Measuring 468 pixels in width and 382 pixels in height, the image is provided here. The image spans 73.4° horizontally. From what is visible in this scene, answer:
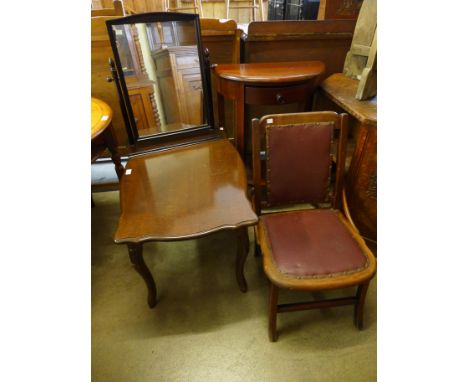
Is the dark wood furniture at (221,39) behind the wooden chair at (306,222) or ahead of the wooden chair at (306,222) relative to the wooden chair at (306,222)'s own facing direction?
behind

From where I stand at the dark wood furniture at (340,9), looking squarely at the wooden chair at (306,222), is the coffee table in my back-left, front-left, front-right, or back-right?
front-right

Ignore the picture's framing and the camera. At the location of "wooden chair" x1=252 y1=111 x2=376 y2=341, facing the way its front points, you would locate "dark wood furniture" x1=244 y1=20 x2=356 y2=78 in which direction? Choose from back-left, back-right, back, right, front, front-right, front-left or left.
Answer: back

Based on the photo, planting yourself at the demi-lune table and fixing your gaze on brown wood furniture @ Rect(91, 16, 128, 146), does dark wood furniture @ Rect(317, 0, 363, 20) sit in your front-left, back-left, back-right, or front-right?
back-right

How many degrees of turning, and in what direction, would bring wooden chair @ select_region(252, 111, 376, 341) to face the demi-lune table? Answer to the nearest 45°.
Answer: approximately 135° to its right

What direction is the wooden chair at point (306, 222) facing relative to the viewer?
toward the camera
